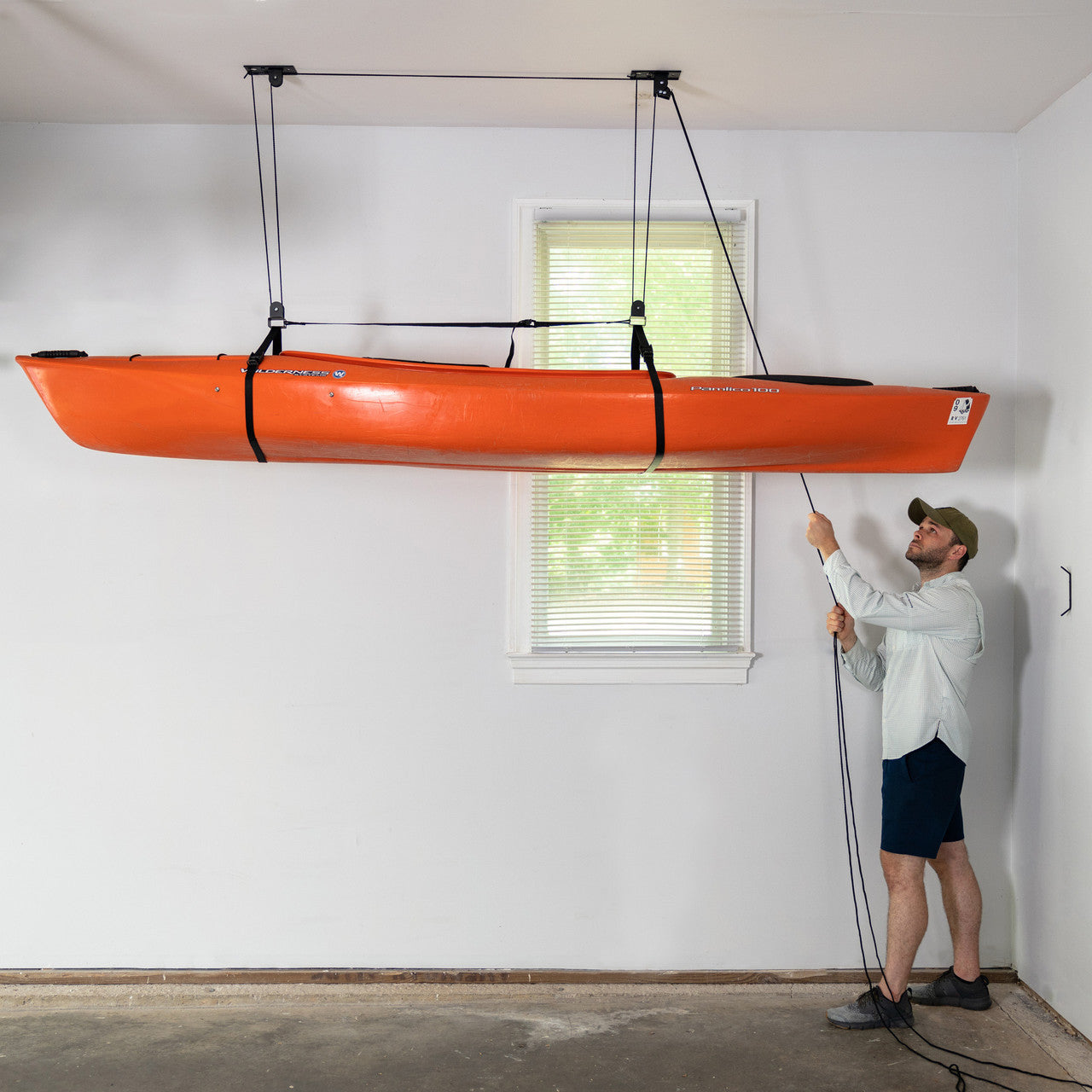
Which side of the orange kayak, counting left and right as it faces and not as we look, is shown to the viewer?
left

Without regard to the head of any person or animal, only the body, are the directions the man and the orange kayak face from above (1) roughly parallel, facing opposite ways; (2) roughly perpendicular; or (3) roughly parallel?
roughly parallel

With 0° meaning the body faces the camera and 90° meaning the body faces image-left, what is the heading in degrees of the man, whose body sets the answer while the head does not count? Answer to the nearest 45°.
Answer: approximately 90°

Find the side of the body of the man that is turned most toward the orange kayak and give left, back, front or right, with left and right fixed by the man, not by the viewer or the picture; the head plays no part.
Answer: front

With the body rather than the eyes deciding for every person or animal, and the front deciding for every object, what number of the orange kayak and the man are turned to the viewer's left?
2

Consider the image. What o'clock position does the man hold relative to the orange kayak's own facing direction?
The man is roughly at 6 o'clock from the orange kayak.
